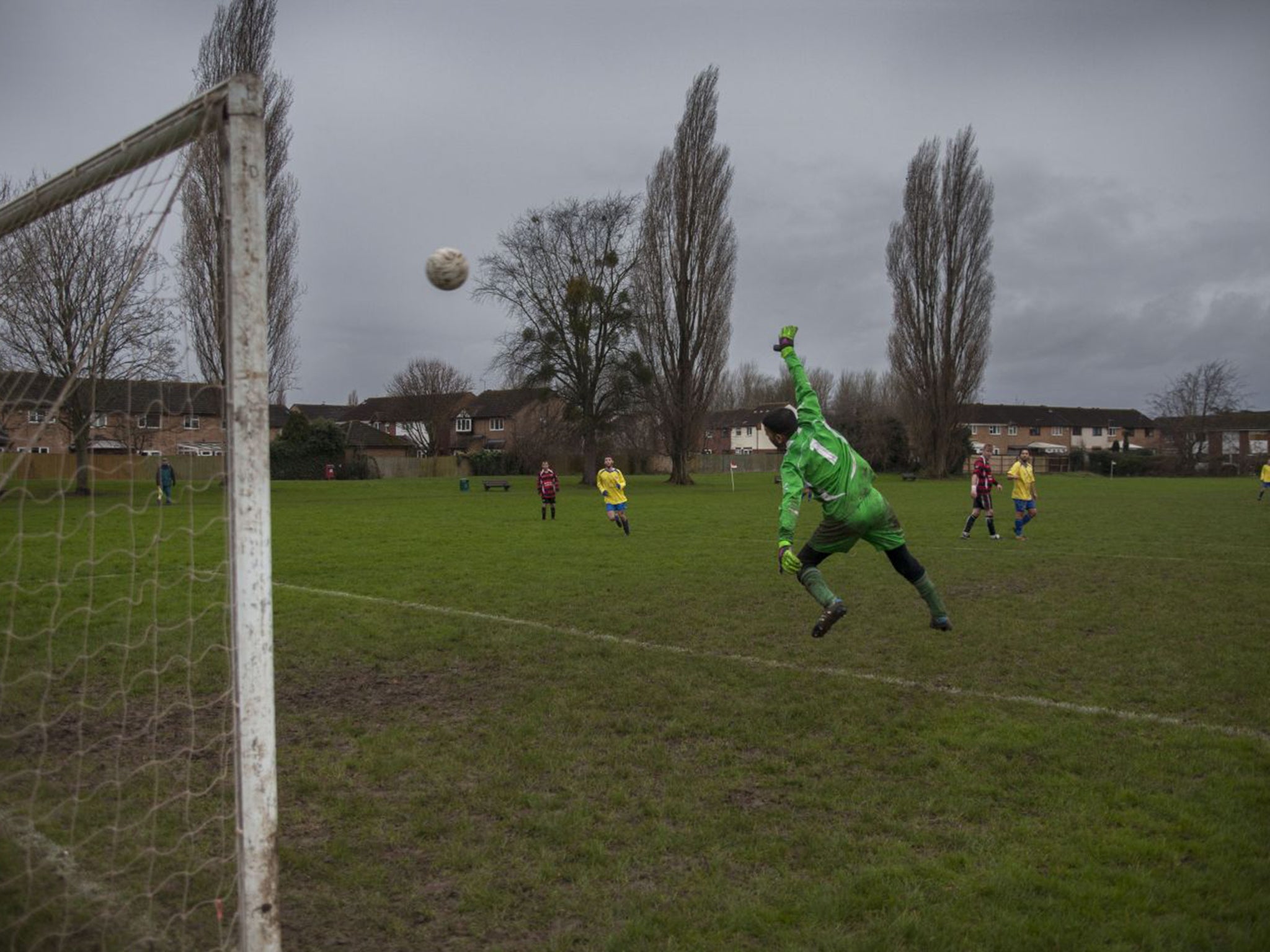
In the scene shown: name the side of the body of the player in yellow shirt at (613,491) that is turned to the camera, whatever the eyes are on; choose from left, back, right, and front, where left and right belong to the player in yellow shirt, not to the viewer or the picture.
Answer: front

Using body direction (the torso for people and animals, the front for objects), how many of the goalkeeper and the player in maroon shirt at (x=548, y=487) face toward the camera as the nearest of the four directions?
1

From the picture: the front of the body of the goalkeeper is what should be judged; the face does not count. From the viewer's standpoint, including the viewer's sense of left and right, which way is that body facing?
facing away from the viewer and to the left of the viewer

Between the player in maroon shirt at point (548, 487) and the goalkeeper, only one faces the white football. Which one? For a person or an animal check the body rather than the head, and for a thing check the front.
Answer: the player in maroon shirt

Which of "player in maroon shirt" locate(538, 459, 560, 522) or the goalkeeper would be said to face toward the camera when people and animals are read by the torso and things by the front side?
the player in maroon shirt

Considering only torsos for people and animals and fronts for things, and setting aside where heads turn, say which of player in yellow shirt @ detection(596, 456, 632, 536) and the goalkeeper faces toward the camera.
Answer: the player in yellow shirt

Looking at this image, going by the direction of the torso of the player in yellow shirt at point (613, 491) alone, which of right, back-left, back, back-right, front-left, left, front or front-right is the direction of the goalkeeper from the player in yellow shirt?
front

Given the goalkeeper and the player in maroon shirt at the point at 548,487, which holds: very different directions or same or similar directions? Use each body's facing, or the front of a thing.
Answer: very different directions

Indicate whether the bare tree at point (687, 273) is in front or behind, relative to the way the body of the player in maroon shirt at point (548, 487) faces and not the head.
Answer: behind

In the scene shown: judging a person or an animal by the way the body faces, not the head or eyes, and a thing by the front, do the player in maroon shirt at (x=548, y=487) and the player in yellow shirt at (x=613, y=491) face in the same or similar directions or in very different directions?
same or similar directions
